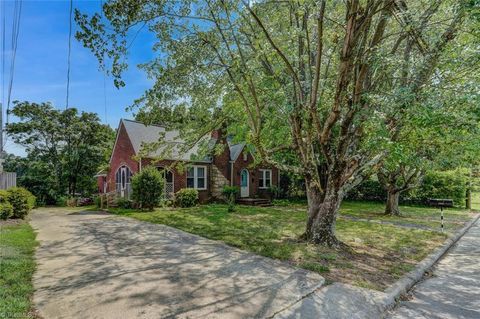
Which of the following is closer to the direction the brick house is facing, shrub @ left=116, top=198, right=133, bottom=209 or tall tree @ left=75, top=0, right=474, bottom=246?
the tall tree

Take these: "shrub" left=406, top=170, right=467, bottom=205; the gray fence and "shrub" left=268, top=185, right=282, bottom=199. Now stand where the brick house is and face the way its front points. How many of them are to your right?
1

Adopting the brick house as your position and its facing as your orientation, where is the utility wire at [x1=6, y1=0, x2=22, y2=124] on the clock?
The utility wire is roughly at 2 o'clock from the brick house.

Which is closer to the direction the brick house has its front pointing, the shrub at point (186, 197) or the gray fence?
the shrub

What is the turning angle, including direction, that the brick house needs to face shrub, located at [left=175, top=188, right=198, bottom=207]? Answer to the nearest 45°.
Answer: approximately 45° to its right

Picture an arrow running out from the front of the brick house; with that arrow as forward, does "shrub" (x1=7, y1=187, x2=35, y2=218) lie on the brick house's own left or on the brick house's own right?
on the brick house's own right

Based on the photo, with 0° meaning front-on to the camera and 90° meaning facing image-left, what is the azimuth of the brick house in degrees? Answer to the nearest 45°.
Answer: approximately 315°

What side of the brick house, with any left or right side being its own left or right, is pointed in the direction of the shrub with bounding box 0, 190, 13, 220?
right
